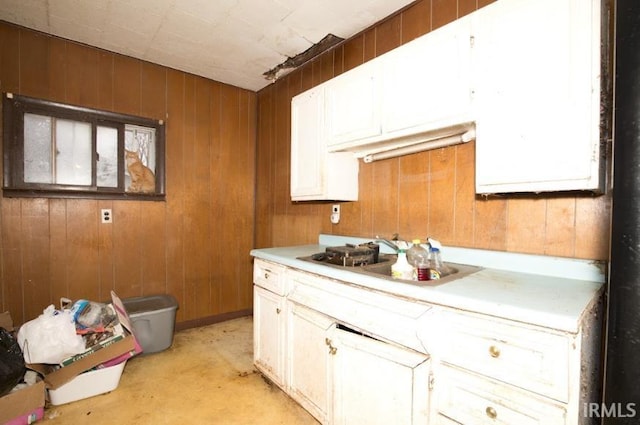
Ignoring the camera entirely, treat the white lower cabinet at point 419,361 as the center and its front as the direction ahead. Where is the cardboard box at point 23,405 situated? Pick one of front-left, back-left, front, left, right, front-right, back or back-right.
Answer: front-right

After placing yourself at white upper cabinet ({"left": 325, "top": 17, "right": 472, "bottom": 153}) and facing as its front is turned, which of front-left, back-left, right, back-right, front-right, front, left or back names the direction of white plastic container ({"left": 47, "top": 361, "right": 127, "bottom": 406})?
front-right

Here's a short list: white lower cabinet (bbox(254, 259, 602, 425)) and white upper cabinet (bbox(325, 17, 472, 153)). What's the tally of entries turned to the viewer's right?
0
